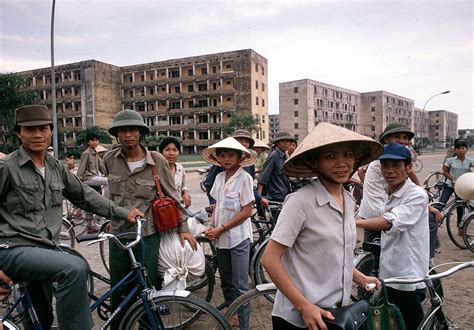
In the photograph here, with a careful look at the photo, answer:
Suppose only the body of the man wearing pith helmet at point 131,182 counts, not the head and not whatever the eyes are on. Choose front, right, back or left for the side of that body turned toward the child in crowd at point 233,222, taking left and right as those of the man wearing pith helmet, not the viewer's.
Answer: left

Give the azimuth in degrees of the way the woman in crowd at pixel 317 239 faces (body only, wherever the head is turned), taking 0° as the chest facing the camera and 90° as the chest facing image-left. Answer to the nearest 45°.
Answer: approximately 315°

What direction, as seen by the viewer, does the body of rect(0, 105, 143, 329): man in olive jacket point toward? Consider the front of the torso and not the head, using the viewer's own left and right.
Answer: facing the viewer and to the right of the viewer

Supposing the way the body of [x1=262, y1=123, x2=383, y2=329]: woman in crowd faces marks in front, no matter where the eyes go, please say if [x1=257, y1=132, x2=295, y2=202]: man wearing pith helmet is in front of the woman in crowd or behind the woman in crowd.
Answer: behind

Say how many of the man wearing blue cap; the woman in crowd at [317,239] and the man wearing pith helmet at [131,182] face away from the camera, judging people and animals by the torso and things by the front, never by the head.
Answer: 0

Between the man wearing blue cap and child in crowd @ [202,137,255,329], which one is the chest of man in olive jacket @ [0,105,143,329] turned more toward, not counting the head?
the man wearing blue cap

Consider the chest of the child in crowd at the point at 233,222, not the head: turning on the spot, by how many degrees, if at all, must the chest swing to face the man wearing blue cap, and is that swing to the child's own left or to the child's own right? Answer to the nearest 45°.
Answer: approximately 90° to the child's own left

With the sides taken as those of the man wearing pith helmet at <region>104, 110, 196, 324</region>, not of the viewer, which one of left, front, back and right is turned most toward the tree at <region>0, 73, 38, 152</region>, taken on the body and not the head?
back

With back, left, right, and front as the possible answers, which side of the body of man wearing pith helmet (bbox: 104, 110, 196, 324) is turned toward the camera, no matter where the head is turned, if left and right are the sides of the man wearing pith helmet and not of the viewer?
front

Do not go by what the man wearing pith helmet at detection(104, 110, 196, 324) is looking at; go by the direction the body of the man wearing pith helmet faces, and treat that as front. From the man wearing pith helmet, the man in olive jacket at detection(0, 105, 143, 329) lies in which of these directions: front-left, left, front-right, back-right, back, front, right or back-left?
front-right

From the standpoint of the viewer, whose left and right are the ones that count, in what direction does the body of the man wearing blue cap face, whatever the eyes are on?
facing the viewer and to the left of the viewer

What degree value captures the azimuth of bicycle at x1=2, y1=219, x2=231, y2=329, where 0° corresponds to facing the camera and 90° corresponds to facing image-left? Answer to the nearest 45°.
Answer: approximately 315°

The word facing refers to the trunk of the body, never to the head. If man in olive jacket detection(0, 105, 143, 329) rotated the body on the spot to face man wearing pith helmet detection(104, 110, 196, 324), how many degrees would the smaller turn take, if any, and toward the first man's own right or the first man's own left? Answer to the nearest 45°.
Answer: approximately 90° to the first man's own left

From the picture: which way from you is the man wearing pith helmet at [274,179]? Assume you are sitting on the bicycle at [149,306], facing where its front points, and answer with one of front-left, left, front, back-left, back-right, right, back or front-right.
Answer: left
